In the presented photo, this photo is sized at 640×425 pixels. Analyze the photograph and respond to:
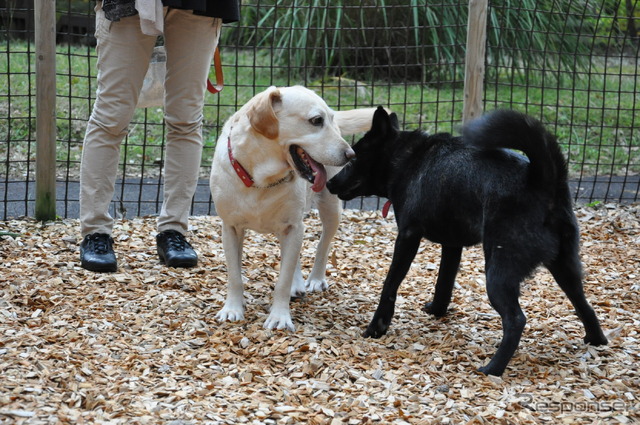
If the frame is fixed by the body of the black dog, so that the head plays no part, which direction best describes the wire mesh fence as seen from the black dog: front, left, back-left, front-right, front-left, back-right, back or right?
front-right

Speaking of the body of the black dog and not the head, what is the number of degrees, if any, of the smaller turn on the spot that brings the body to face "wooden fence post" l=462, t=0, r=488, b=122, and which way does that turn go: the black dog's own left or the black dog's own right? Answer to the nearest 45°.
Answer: approximately 45° to the black dog's own right

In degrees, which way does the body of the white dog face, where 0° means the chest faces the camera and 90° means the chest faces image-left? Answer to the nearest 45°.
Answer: approximately 45°

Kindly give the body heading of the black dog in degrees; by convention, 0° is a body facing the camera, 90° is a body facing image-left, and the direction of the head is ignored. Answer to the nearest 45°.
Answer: approximately 135°

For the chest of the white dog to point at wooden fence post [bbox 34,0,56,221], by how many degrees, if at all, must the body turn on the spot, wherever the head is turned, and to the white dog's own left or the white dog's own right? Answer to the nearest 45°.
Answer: approximately 90° to the white dog's own right

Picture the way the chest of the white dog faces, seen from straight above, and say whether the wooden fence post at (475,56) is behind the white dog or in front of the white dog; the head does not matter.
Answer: behind

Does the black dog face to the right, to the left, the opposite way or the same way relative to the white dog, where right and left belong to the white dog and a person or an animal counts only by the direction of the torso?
to the right
